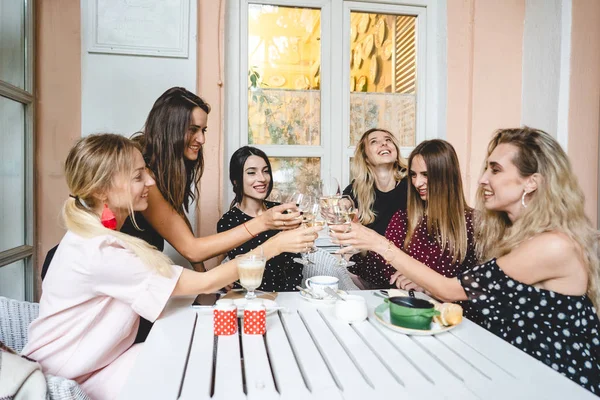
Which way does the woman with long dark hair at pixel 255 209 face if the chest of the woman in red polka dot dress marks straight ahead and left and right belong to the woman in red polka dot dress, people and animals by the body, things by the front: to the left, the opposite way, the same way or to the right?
to the left

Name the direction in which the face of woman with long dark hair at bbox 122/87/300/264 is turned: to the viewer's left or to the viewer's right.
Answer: to the viewer's right

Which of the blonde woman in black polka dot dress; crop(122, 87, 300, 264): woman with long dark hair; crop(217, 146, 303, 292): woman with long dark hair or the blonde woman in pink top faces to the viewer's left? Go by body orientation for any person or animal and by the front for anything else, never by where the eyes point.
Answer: the blonde woman in black polka dot dress

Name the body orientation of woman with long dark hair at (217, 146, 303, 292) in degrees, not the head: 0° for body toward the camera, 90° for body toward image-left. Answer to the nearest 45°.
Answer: approximately 315°

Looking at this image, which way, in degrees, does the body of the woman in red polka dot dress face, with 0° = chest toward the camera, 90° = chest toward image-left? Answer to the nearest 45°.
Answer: approximately 45°

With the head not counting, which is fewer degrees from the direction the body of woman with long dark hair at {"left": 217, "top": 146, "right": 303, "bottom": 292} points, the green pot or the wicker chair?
the green pot

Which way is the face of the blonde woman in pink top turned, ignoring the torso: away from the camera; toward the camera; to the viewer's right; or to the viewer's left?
to the viewer's right

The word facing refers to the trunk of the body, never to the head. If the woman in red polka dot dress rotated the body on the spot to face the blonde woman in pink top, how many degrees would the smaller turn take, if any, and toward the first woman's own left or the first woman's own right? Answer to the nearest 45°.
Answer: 0° — they already face them

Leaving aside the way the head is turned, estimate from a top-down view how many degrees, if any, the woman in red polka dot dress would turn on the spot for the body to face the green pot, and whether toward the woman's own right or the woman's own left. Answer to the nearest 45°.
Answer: approximately 45° to the woman's own left

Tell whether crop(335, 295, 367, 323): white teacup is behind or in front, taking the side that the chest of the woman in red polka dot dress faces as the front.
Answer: in front

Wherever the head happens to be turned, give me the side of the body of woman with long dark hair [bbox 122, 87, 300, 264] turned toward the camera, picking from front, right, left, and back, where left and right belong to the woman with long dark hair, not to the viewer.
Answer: right

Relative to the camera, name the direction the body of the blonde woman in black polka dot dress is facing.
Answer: to the viewer's left
